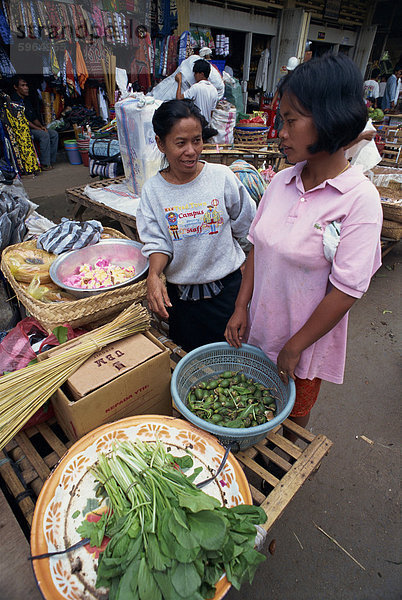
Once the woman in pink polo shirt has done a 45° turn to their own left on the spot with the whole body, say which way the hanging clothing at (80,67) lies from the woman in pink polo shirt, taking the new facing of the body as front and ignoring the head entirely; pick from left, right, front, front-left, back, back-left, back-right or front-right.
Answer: back-right

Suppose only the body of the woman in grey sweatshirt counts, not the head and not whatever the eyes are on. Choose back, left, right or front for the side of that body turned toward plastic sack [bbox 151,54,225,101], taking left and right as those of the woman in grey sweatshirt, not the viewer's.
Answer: back

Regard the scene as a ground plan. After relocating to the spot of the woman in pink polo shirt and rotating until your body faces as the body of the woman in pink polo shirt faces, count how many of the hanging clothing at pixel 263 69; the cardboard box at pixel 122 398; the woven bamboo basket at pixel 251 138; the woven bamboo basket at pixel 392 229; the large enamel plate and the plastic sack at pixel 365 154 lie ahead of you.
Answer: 2

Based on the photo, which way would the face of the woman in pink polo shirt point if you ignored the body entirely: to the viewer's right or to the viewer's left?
to the viewer's left

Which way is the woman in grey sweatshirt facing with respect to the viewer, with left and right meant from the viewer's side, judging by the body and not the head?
facing the viewer

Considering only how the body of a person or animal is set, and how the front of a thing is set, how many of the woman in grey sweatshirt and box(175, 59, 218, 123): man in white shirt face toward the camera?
1

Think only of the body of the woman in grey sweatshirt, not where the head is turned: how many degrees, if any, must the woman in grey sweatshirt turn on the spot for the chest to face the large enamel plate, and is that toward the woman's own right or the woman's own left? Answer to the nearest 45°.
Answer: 0° — they already face it

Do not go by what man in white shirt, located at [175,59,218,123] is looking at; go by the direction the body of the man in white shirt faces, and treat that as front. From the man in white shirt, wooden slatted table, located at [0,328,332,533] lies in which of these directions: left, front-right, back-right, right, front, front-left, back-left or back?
back-left

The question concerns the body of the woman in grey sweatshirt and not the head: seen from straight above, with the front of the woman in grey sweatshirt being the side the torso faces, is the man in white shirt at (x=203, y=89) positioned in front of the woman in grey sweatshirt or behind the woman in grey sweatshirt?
behind

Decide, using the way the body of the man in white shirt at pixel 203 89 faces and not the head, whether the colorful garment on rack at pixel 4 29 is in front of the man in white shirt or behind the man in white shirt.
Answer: in front

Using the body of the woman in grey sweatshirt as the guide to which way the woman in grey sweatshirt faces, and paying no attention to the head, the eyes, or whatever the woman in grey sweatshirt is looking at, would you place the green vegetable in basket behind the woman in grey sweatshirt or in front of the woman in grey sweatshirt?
in front

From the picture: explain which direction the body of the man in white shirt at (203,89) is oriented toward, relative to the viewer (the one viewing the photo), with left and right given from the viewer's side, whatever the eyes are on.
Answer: facing away from the viewer and to the left of the viewer

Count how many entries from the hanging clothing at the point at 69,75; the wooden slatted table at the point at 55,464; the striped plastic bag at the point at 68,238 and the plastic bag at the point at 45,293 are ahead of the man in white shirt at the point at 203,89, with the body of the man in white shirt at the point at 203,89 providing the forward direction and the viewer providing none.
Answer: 1

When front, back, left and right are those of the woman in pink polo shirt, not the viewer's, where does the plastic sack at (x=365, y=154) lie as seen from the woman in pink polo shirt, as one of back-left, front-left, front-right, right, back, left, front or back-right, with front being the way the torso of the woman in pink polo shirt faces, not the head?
back-right

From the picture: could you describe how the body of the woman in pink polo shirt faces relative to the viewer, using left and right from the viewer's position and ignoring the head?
facing the viewer and to the left of the viewer

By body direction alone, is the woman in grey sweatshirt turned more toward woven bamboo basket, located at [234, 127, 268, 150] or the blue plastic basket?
the blue plastic basket
